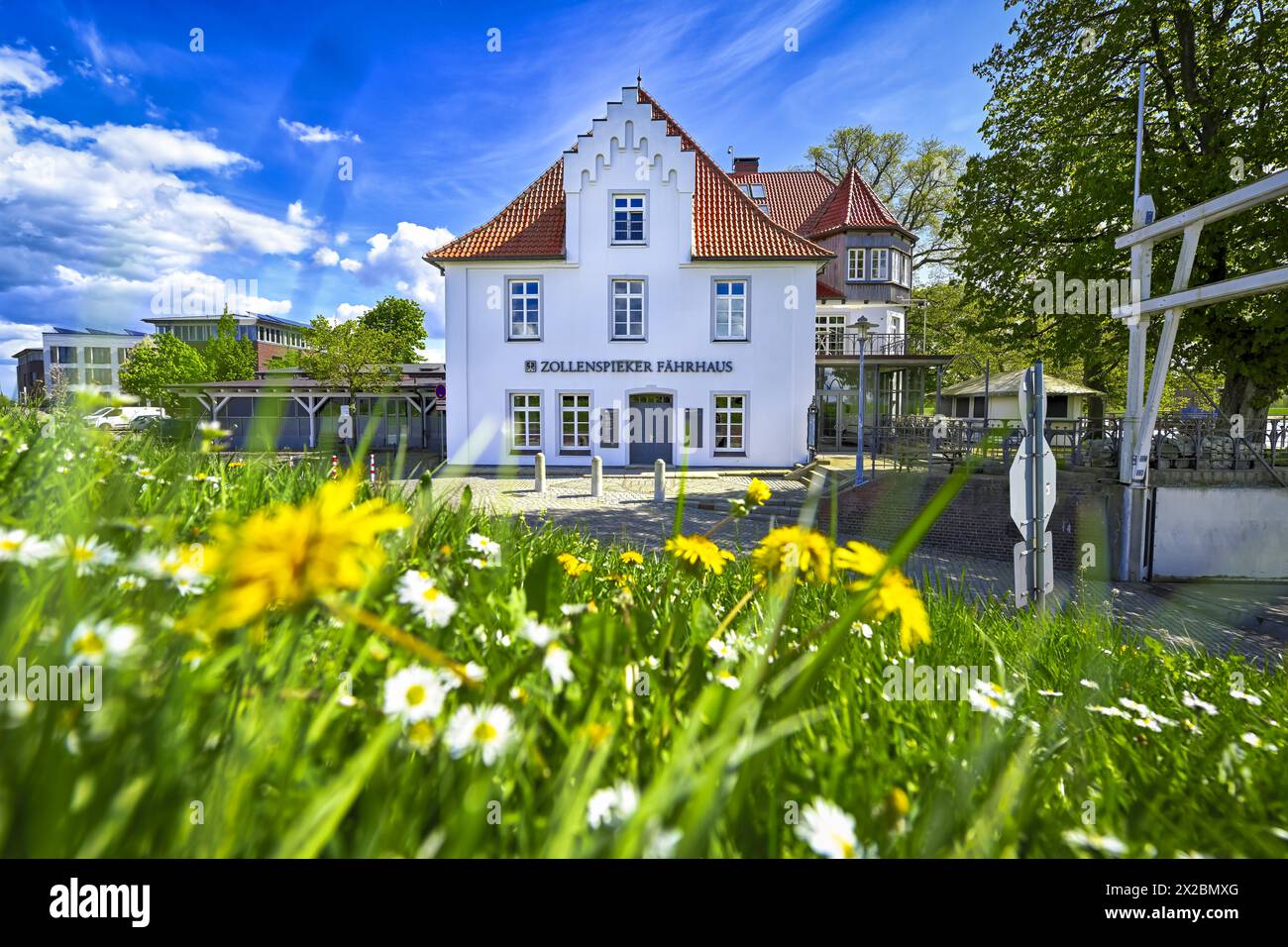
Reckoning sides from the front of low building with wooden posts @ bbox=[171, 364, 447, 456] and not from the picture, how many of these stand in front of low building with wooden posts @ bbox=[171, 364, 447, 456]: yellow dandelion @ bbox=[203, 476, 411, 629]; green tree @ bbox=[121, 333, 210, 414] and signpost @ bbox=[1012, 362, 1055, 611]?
2

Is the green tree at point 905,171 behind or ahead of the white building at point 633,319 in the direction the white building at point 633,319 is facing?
behind

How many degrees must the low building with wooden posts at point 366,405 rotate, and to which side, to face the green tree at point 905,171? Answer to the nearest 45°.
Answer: approximately 90° to its left

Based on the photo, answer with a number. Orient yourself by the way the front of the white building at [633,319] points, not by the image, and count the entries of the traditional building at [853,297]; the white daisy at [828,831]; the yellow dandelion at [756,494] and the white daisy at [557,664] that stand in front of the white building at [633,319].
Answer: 3

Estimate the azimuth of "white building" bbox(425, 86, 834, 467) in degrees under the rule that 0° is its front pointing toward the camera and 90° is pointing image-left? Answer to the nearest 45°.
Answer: approximately 0°

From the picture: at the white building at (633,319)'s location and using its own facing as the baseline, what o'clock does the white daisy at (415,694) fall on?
The white daisy is roughly at 12 o'clock from the white building.

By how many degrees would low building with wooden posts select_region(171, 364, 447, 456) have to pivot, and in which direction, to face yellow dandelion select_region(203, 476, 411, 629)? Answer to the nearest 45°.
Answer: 0° — it already faces it
